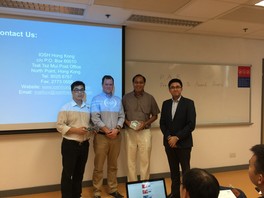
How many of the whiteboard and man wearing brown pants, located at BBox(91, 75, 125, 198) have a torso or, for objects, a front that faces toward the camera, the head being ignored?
2

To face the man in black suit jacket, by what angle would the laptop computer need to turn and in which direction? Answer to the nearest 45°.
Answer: approximately 180°

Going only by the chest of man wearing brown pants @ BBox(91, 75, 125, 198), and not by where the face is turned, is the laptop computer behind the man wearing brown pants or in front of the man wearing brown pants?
in front

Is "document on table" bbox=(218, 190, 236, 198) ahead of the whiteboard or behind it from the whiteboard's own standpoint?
ahead

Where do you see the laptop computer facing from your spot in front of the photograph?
facing the viewer

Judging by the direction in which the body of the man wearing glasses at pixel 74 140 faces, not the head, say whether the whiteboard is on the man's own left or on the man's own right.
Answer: on the man's own left

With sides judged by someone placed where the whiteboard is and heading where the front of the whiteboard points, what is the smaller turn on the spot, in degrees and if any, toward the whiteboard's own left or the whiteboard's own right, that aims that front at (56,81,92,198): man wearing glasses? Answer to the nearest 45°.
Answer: approximately 45° to the whiteboard's own right

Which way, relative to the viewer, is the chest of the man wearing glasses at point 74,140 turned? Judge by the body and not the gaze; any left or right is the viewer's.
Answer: facing the viewer and to the right of the viewer

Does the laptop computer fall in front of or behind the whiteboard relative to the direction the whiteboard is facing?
in front

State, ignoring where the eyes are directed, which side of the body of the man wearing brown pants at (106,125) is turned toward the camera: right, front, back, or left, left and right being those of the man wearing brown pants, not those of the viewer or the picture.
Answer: front

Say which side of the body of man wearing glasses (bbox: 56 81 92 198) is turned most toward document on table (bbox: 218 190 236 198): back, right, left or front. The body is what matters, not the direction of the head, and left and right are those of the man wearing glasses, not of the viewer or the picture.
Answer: front

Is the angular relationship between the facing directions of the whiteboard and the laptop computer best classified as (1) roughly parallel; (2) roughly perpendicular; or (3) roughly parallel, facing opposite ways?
roughly parallel

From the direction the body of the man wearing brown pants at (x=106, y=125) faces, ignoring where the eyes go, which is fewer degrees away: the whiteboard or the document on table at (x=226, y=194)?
the document on table

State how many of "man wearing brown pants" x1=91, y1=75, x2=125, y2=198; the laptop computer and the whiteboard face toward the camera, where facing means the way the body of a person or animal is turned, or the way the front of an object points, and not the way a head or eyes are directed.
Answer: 3

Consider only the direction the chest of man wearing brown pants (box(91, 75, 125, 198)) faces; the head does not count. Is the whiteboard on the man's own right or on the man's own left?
on the man's own left

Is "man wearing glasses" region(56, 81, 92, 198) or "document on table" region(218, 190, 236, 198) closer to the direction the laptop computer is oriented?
the document on table
